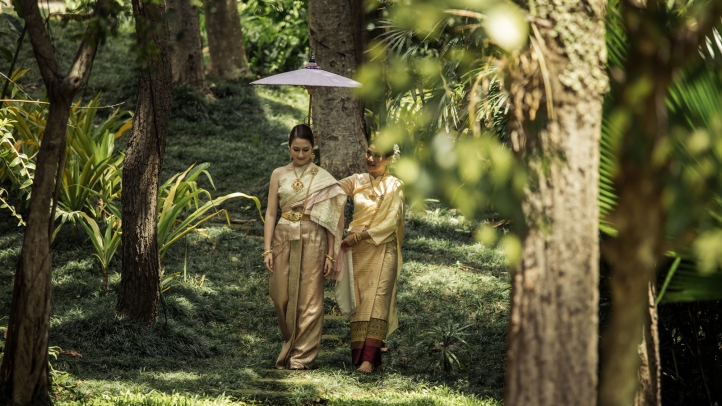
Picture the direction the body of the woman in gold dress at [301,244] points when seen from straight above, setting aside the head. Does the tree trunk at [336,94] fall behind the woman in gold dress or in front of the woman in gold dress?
behind

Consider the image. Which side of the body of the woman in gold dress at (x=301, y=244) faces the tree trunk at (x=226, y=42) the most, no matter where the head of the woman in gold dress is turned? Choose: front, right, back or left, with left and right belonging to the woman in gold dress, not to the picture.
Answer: back

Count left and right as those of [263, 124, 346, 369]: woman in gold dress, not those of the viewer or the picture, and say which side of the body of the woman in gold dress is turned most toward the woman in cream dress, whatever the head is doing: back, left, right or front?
left

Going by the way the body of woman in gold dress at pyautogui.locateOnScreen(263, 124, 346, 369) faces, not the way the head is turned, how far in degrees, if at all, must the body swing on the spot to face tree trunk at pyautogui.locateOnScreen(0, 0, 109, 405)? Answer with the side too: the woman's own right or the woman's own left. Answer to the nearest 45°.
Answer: approximately 45° to the woman's own right

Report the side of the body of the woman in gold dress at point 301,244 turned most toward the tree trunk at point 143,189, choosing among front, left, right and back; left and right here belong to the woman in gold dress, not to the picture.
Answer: right

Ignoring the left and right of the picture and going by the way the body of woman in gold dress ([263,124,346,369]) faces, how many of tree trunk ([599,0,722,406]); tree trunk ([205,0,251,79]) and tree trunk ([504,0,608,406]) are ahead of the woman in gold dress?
2

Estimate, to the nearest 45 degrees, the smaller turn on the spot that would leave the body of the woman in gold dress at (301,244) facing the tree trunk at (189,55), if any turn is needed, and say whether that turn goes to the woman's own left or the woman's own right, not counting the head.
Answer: approximately 180°

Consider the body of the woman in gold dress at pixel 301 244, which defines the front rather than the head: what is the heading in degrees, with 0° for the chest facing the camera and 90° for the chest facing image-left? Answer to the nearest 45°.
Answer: approximately 0°
